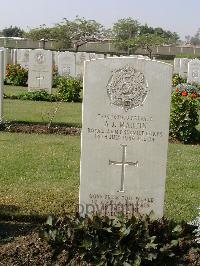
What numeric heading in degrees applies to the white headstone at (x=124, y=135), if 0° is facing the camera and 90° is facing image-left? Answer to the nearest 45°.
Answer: approximately 0°

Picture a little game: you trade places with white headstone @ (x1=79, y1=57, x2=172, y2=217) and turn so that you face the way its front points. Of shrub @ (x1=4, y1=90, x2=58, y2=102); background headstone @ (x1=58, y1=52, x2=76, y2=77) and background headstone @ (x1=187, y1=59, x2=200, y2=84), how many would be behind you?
3

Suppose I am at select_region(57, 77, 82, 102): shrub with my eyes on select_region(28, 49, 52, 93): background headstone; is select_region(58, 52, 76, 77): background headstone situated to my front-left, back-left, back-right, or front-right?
front-right

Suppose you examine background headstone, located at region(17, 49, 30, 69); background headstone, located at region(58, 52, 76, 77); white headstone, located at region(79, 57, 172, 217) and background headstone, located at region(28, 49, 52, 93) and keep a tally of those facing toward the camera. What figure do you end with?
4

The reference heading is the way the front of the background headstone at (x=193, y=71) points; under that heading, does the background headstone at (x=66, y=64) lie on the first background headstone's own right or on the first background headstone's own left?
on the first background headstone's own right

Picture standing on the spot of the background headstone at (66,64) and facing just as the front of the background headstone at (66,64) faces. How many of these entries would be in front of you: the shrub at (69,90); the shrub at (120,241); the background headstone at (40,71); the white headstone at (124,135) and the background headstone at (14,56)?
4

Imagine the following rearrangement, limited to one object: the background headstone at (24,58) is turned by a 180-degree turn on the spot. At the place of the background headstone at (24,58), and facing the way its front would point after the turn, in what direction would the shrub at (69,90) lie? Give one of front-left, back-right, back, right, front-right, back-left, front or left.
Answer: back

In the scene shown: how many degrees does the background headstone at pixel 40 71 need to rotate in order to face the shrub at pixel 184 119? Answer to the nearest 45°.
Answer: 0° — it already faces it

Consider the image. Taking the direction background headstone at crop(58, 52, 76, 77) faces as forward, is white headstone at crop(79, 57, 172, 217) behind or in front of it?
in front

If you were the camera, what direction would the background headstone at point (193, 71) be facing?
facing the viewer

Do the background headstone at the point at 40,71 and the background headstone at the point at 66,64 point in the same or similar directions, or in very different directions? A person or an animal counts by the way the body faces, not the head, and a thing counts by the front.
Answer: same or similar directions

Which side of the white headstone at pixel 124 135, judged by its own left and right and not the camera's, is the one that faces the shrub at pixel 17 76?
back

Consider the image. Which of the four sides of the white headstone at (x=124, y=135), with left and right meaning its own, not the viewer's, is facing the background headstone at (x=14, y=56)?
back

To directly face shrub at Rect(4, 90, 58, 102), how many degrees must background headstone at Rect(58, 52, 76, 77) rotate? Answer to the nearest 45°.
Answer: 0° — it already faces it

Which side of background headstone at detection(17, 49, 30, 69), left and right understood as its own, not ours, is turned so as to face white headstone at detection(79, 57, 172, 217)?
front

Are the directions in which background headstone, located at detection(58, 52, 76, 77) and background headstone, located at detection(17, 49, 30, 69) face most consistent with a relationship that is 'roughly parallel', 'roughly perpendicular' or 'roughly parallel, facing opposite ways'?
roughly parallel

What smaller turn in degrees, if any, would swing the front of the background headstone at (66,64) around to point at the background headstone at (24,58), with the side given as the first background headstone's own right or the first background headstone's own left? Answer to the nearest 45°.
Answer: approximately 135° to the first background headstone's own right

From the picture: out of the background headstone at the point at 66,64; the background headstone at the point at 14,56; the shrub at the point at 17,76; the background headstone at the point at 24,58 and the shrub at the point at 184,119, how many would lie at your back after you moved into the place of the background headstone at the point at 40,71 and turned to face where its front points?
4

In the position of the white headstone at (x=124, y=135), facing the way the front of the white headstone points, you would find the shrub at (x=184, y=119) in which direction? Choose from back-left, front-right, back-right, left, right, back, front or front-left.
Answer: back

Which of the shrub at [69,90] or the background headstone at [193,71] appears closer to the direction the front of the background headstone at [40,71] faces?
the shrub

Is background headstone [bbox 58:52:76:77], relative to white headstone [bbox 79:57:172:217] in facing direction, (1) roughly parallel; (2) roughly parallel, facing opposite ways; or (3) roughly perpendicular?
roughly parallel

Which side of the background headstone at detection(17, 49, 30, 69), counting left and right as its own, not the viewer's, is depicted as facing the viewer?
front
